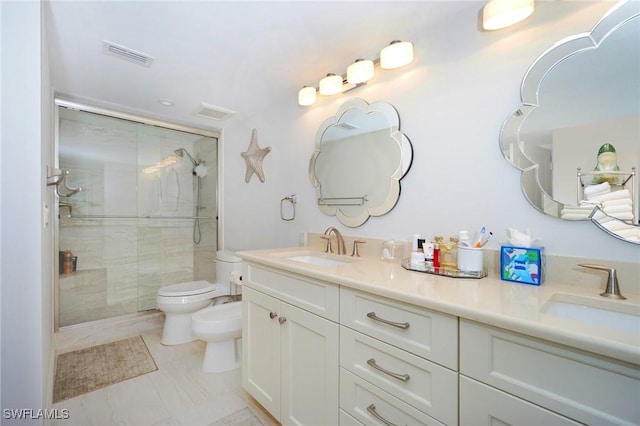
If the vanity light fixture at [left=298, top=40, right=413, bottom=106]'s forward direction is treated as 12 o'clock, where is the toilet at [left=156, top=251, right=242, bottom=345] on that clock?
The toilet is roughly at 2 o'clock from the vanity light fixture.

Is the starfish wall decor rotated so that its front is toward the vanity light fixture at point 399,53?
no

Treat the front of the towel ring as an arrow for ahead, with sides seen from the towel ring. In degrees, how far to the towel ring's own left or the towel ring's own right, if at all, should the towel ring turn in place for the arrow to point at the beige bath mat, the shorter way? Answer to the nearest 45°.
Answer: approximately 45° to the towel ring's own right

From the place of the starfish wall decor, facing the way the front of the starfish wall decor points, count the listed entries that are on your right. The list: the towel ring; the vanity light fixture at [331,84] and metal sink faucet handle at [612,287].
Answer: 0

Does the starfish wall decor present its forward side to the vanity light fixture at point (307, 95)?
no

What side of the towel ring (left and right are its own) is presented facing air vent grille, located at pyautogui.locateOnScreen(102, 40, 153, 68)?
front

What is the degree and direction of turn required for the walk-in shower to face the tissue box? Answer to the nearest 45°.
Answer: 0° — it already faces it

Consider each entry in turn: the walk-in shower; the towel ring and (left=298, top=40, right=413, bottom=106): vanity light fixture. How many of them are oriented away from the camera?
0

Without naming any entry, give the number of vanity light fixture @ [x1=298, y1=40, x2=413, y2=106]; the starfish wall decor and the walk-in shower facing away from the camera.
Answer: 0

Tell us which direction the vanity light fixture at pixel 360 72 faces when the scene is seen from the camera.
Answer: facing the viewer and to the left of the viewer

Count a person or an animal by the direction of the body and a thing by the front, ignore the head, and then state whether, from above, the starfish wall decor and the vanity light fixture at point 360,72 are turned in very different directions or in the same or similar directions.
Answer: same or similar directions
